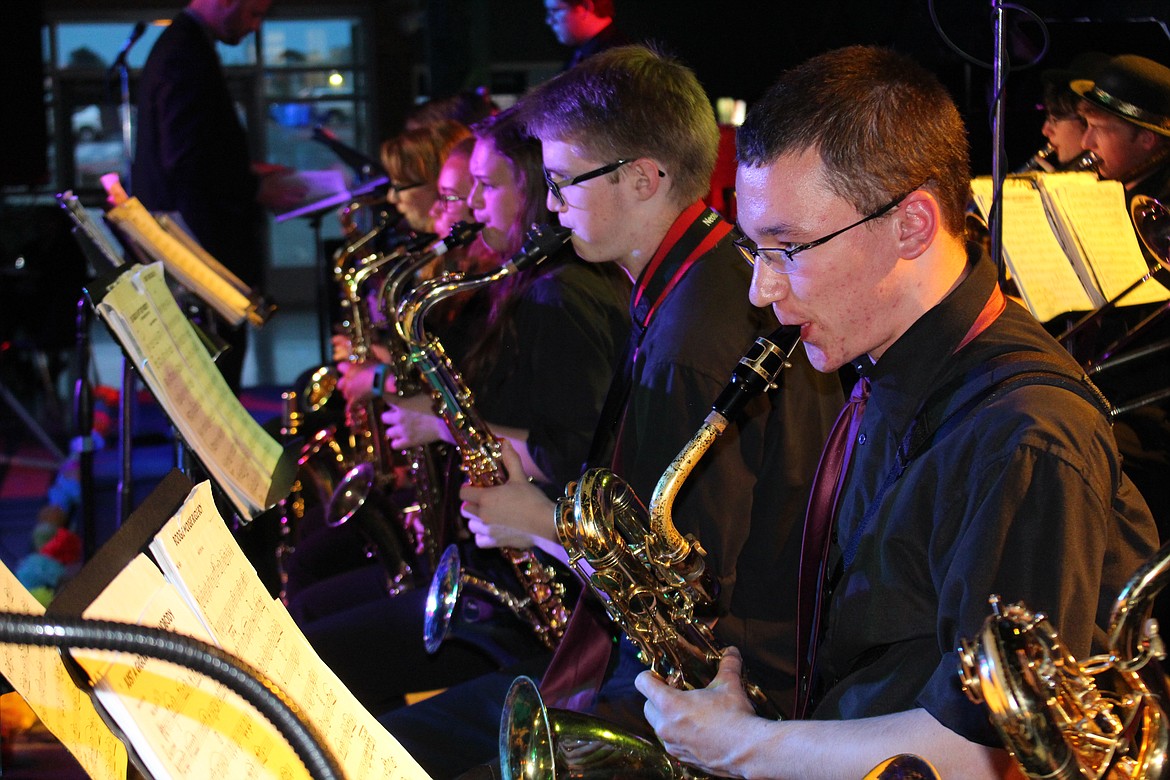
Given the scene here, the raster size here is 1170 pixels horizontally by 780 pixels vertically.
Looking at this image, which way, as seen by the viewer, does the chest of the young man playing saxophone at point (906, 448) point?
to the viewer's left

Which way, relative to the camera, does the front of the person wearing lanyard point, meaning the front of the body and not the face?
to the viewer's left

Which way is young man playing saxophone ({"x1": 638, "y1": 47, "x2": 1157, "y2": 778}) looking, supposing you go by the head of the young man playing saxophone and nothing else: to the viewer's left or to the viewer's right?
to the viewer's left

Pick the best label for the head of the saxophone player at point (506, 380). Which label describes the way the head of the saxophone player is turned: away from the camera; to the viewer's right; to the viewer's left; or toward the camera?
to the viewer's left

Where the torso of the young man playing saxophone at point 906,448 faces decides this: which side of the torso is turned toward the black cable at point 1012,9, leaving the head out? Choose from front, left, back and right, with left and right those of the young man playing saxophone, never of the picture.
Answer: right
